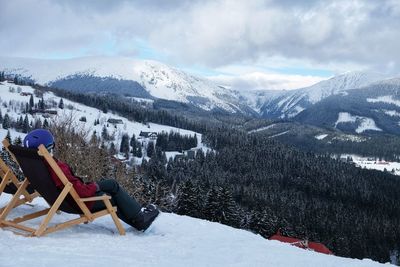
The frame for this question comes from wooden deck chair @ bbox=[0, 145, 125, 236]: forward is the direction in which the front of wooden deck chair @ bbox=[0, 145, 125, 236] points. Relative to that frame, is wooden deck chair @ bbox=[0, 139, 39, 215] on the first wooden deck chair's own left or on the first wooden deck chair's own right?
on the first wooden deck chair's own left

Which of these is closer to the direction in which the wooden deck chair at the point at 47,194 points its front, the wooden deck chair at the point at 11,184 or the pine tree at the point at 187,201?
the pine tree

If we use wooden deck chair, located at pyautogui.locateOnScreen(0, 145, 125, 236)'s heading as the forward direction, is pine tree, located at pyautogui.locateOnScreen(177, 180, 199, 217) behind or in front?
in front

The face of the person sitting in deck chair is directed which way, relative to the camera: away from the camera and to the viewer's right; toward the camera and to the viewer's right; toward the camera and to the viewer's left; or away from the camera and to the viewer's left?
away from the camera and to the viewer's right

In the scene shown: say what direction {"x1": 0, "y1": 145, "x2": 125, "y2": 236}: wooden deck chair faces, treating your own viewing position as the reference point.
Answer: facing away from the viewer and to the right of the viewer

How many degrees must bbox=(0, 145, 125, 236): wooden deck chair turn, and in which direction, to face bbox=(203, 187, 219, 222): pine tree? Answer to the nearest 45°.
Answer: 0° — it already faces it

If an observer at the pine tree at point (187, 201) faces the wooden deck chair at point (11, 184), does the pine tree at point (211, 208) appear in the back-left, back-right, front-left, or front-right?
back-left

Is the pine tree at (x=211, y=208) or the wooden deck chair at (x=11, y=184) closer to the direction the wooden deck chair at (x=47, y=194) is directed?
the pine tree
